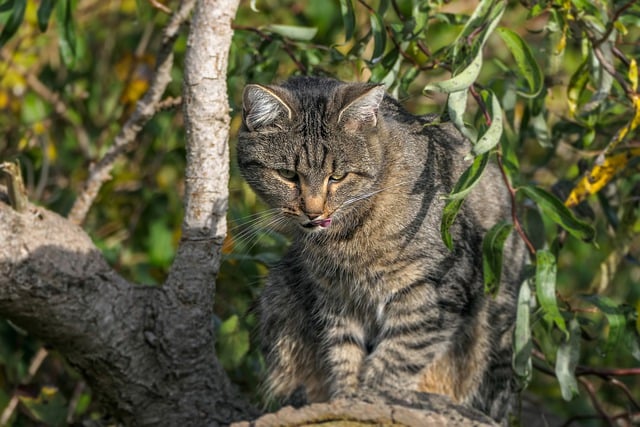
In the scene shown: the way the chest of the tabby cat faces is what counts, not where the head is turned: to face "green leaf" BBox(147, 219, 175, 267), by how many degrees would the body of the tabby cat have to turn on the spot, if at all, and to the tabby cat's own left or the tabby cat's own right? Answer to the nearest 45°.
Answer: approximately 90° to the tabby cat's own right

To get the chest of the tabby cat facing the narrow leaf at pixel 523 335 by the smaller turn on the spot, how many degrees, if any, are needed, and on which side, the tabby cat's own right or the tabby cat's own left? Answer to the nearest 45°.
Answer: approximately 90° to the tabby cat's own left

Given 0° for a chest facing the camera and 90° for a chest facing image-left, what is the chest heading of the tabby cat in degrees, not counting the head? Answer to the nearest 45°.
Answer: approximately 45°

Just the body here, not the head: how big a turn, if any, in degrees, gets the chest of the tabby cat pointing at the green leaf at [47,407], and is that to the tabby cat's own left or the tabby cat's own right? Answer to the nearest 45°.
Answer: approximately 45° to the tabby cat's own right

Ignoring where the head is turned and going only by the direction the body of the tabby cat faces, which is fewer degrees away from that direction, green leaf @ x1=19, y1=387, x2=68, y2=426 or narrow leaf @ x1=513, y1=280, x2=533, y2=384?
the green leaf

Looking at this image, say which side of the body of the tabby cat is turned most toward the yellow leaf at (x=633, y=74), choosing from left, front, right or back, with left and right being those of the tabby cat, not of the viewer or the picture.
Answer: back
